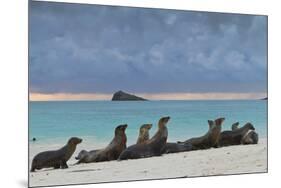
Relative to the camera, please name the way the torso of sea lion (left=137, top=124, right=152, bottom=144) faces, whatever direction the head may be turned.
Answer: to the viewer's right

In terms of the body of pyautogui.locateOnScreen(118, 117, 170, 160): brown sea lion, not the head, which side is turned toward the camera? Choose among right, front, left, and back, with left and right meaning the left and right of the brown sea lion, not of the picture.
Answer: right

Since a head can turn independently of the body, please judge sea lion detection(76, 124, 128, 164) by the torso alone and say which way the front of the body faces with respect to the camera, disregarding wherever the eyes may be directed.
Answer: to the viewer's right

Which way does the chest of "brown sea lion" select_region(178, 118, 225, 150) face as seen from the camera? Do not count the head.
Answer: to the viewer's right

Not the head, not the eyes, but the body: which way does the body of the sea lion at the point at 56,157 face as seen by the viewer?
to the viewer's right

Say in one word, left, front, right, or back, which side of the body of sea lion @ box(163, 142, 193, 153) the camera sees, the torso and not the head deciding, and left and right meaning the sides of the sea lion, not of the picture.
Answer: right
